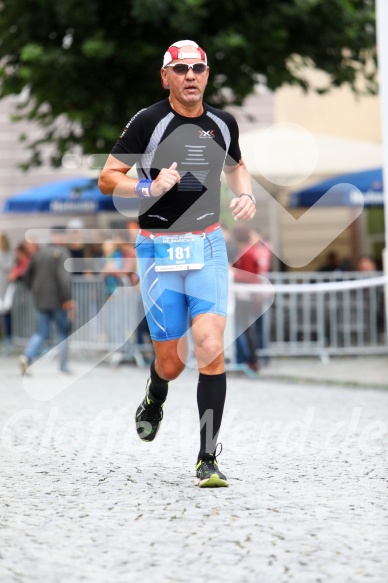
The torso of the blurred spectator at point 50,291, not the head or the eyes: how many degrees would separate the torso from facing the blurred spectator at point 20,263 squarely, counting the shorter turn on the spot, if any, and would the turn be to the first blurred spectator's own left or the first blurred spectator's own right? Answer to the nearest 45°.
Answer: approximately 45° to the first blurred spectator's own left

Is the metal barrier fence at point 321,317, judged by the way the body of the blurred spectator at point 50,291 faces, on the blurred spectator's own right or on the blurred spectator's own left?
on the blurred spectator's own right

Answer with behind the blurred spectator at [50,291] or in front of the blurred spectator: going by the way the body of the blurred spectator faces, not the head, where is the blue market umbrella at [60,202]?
in front
